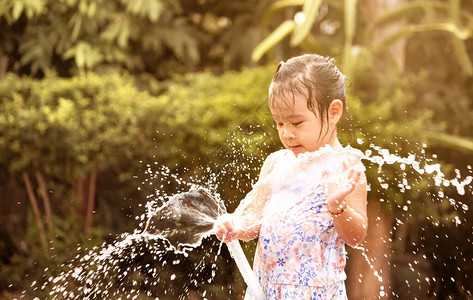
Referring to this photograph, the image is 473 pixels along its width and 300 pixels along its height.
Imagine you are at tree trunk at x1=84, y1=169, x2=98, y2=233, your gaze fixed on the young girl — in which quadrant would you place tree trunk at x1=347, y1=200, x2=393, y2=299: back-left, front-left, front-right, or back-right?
front-left

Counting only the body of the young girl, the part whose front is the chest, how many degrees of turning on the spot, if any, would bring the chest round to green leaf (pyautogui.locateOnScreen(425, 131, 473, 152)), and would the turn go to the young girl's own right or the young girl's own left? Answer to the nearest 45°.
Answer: approximately 180°

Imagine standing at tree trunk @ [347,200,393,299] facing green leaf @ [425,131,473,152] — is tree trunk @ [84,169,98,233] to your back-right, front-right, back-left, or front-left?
back-left

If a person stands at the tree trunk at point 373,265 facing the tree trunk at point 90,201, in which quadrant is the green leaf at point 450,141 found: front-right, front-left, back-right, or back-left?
back-right

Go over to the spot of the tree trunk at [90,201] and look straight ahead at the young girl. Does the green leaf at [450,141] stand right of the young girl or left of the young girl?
left

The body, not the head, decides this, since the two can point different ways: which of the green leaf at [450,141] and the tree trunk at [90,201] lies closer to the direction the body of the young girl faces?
the tree trunk

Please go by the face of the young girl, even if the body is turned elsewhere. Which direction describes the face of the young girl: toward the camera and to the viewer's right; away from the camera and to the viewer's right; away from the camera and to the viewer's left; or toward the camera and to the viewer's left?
toward the camera and to the viewer's left

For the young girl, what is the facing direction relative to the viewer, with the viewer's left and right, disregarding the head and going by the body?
facing the viewer and to the left of the viewer

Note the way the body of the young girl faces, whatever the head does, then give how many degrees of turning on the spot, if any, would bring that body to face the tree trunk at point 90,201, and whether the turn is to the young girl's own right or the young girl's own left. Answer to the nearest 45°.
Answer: approximately 90° to the young girl's own right
